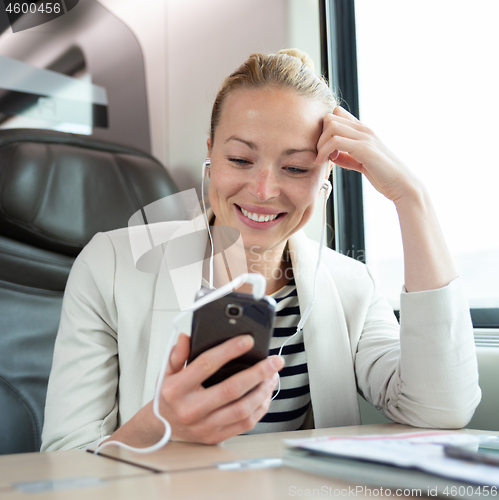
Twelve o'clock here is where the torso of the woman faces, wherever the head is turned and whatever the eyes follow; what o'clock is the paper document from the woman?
The paper document is roughly at 12 o'clock from the woman.

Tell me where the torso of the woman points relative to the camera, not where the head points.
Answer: toward the camera

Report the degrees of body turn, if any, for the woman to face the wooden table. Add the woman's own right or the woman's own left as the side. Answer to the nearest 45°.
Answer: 0° — they already face it

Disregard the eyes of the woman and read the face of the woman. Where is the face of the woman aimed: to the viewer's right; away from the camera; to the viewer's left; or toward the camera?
toward the camera
